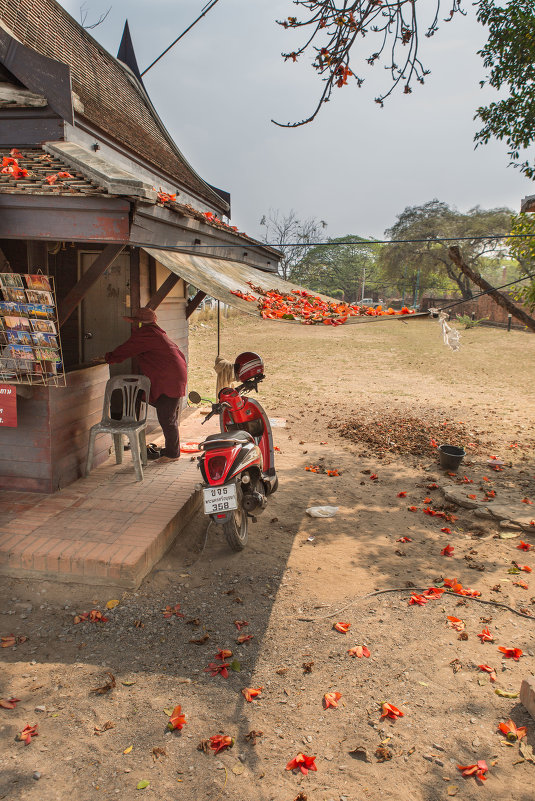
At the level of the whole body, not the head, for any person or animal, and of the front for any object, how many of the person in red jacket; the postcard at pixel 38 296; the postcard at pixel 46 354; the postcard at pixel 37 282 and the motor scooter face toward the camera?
3

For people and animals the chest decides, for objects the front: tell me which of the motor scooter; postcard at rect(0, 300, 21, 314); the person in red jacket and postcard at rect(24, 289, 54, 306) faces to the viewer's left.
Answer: the person in red jacket

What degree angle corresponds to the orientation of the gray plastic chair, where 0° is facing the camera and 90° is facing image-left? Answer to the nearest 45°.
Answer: approximately 45°

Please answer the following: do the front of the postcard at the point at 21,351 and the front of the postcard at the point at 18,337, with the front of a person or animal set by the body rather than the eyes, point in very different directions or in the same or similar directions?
same or similar directions

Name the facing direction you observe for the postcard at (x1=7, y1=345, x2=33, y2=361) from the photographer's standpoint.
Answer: facing the viewer

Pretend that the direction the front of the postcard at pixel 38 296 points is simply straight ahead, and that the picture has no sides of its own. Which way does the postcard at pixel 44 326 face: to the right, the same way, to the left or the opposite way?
the same way

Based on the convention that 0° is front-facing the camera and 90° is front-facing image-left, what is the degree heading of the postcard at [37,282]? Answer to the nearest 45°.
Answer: approximately 0°

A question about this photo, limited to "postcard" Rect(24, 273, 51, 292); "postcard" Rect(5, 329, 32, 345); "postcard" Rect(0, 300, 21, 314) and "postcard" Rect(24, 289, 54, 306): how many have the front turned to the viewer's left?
0

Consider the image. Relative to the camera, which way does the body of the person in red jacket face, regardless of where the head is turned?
to the viewer's left

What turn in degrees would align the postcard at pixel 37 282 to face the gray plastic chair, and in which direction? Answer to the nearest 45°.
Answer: approximately 135° to its left

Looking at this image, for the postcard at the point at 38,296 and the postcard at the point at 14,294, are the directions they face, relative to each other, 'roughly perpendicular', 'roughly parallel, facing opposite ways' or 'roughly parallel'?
roughly parallel

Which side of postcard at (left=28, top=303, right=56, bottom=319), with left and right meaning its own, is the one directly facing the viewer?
front

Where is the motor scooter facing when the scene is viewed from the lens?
facing away from the viewer and to the right of the viewer

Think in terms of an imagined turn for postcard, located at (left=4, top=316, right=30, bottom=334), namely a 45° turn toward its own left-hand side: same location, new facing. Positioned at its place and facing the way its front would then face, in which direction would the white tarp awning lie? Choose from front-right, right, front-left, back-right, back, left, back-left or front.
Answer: front-left
